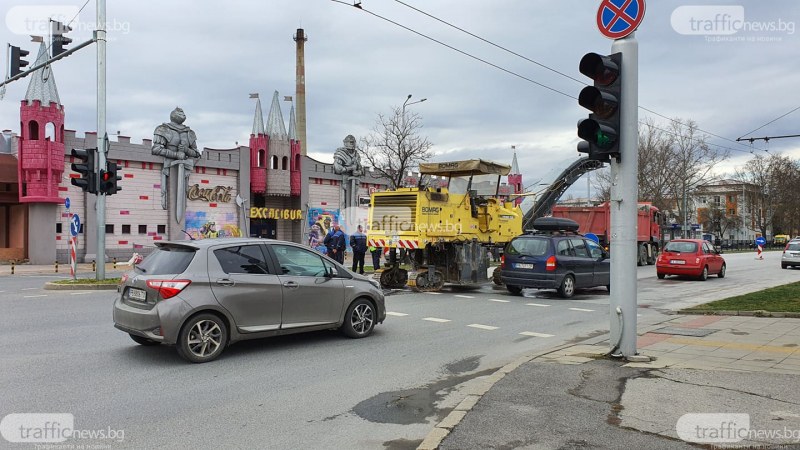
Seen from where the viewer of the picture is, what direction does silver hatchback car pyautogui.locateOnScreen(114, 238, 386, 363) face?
facing away from the viewer and to the right of the viewer

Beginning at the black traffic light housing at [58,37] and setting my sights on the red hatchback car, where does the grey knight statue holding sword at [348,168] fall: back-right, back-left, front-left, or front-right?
front-left

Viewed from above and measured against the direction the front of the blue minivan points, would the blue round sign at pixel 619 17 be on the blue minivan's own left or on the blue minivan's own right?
on the blue minivan's own right

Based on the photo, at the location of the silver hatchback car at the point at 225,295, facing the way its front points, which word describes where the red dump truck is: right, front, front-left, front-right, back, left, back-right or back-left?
front

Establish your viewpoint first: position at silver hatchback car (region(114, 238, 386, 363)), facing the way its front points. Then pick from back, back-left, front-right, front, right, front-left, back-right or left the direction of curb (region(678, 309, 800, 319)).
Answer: front-right

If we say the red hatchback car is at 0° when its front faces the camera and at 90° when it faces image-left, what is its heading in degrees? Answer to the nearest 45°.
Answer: approximately 225°

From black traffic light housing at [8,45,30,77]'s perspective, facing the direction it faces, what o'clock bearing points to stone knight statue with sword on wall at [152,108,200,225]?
The stone knight statue with sword on wall is roughly at 10 o'clock from the black traffic light housing.

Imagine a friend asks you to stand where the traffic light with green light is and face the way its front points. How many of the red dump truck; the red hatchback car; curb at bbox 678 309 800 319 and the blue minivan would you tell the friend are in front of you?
0
